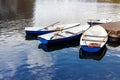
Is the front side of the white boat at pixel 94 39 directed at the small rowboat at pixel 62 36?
no

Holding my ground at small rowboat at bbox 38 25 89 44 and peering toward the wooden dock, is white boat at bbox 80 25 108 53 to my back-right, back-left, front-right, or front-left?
front-right

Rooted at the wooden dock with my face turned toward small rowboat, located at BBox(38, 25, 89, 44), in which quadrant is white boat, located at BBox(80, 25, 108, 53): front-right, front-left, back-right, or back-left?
front-left

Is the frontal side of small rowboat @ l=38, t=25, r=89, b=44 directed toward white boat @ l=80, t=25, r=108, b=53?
no
